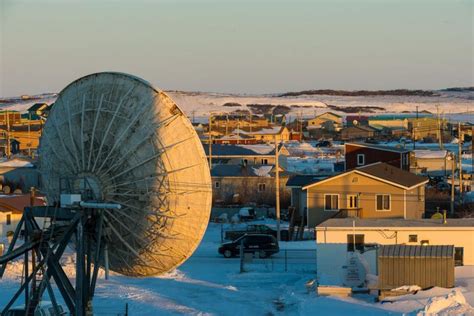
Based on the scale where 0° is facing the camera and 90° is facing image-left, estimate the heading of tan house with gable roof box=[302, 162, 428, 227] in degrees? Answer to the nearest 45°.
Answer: approximately 0°

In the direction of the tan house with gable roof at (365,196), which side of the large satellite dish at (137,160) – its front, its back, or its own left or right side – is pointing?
front

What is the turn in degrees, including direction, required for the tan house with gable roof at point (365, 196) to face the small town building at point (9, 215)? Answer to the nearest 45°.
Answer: approximately 90° to its right

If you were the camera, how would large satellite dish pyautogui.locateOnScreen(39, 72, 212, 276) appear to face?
facing away from the viewer and to the right of the viewer

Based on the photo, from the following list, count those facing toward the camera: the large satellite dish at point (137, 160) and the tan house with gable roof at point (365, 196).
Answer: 1

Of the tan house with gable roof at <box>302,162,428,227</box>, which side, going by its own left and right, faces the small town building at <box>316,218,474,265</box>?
front

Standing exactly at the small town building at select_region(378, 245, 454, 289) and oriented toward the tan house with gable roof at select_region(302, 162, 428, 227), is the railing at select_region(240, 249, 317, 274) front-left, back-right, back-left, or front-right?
front-left

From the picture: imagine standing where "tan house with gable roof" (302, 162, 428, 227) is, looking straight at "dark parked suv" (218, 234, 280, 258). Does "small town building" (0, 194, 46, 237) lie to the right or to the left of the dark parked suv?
right
